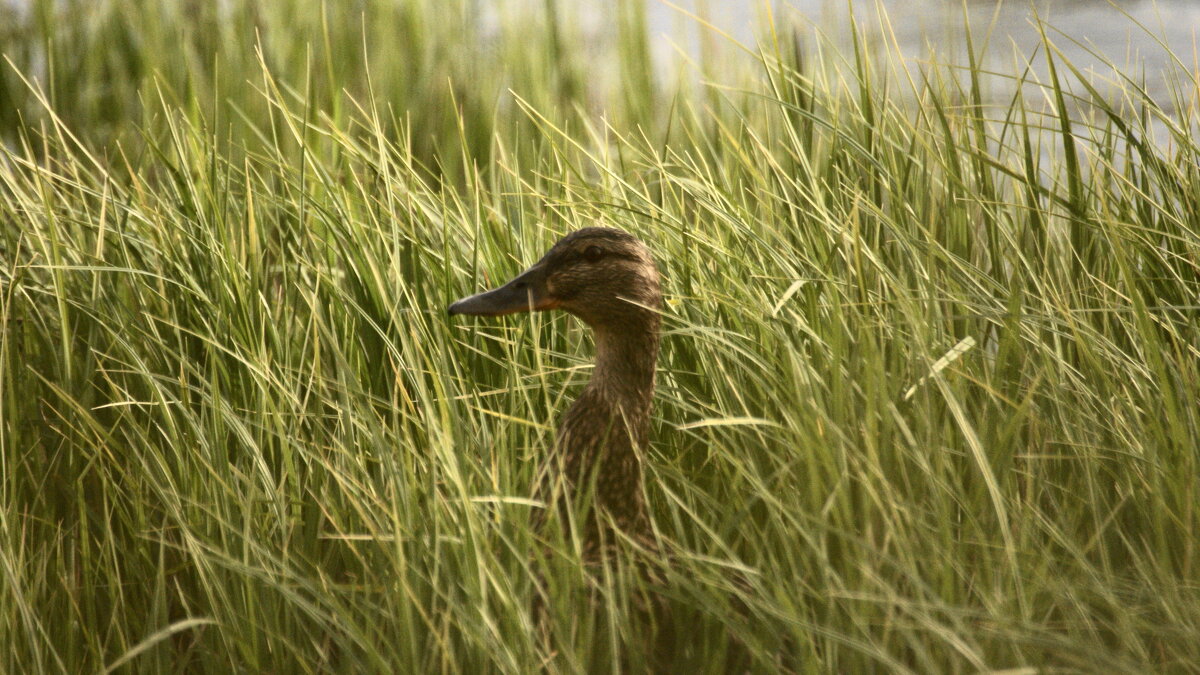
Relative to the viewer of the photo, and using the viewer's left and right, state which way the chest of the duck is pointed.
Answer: facing to the left of the viewer
